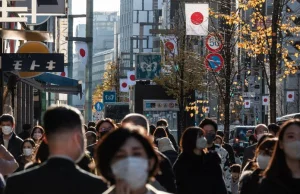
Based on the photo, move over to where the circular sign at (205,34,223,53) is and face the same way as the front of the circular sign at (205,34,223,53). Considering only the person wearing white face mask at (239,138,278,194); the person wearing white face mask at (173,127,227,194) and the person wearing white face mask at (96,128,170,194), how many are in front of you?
3

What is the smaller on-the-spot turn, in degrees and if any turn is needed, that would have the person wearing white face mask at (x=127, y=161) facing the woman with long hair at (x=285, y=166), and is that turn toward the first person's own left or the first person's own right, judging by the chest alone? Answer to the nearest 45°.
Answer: approximately 135° to the first person's own left

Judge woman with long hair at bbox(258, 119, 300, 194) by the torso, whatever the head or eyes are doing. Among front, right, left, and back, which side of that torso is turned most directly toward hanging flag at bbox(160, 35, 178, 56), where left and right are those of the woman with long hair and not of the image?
back

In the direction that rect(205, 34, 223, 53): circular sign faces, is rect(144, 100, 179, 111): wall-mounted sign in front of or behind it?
behind

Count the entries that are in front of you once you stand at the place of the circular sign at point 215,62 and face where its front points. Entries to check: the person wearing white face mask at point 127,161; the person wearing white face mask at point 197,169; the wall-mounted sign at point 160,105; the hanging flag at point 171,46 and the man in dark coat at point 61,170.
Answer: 3

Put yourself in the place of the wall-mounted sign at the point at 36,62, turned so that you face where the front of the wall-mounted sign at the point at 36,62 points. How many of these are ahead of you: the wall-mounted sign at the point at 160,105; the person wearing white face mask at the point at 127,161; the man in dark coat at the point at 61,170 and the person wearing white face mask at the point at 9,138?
3

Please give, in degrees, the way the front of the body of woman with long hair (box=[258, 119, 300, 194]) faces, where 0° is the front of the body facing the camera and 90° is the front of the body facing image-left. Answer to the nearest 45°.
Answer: approximately 0°
